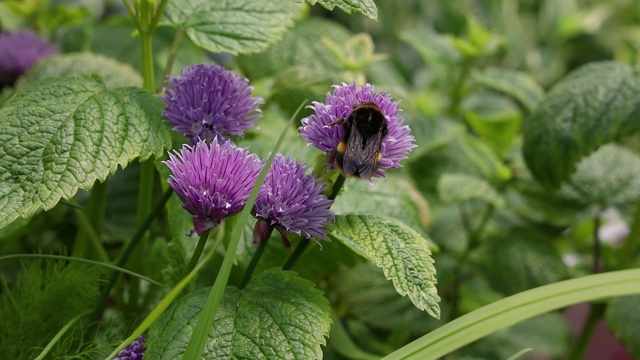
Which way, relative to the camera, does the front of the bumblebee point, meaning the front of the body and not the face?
away from the camera

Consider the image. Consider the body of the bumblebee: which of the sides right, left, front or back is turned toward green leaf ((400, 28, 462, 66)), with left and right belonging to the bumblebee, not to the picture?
front
